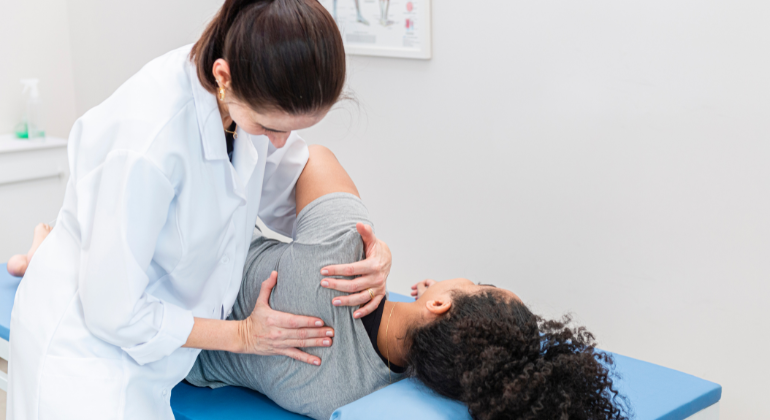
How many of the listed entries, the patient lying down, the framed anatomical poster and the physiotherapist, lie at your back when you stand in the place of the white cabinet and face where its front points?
0

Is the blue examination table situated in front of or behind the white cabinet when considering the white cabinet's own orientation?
in front

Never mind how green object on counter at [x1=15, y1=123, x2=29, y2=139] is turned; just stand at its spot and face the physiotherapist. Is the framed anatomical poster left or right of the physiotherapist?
left

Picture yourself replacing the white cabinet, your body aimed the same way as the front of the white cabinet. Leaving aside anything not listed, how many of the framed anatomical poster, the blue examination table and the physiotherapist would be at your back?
0

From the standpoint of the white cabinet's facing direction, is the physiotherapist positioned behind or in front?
in front

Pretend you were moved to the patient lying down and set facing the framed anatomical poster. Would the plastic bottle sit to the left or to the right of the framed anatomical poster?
left
